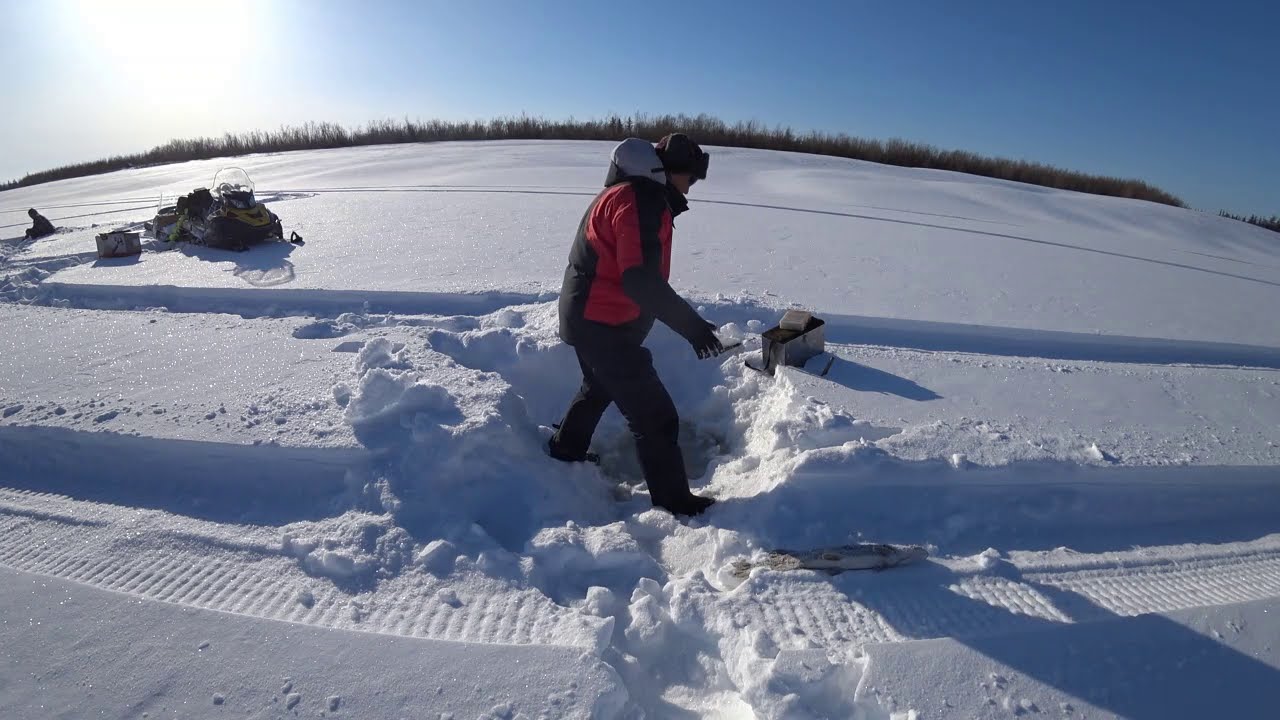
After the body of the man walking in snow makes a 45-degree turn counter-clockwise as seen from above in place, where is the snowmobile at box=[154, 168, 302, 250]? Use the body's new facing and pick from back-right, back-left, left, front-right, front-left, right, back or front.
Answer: left

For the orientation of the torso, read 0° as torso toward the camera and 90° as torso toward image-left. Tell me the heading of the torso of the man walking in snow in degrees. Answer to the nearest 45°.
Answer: approximately 270°

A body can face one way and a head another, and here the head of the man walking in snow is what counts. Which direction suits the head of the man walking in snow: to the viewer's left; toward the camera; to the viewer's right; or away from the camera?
to the viewer's right

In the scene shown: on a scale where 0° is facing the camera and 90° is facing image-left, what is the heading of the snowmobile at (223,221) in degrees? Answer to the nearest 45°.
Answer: approximately 315°
